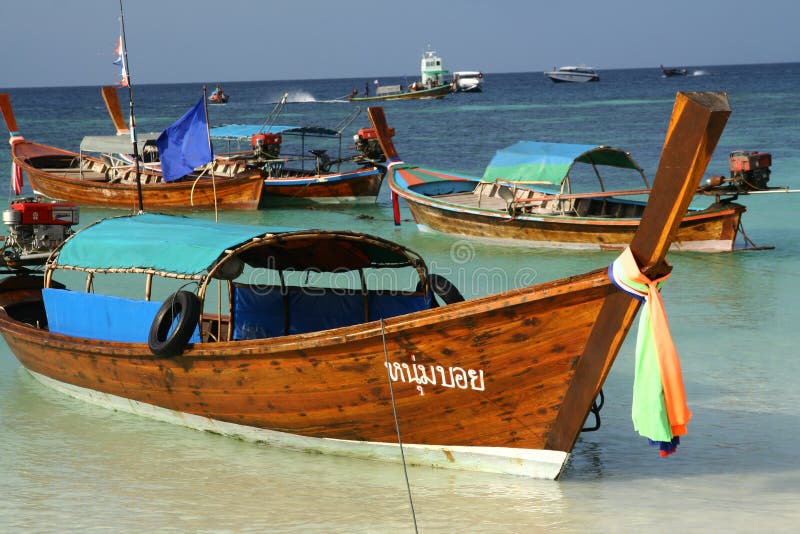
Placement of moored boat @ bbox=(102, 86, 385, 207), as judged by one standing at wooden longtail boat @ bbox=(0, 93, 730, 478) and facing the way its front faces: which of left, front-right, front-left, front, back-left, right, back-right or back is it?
back-left

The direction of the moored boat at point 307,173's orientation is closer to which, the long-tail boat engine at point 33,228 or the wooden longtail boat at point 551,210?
the long-tail boat engine

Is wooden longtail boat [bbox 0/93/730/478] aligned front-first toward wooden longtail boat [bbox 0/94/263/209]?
no

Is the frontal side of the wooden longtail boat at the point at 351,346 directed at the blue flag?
no

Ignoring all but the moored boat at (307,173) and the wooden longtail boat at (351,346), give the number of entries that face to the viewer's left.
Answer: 1

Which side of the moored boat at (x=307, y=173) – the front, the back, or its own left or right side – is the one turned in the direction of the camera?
left

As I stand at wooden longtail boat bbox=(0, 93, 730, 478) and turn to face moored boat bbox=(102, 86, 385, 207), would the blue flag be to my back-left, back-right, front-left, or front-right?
front-left

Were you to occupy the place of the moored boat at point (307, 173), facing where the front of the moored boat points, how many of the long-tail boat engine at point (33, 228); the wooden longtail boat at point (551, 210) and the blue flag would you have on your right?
0

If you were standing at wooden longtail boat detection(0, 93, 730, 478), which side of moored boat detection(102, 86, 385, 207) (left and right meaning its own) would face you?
left

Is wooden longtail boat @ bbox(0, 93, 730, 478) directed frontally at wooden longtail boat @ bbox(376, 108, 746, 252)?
no

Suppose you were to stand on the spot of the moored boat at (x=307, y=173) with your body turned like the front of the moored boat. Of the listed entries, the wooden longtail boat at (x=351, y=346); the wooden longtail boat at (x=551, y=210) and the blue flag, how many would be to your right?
0

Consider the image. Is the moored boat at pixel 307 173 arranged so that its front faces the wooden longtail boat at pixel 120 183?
yes

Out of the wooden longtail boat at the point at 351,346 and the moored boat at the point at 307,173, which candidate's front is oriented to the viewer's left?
the moored boat

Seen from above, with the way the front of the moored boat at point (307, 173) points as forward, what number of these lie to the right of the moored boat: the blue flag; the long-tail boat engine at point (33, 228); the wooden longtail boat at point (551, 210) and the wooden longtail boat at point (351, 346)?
0

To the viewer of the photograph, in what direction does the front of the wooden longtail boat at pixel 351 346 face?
facing the viewer and to the right of the viewer

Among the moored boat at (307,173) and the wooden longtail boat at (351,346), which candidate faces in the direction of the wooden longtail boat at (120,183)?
the moored boat

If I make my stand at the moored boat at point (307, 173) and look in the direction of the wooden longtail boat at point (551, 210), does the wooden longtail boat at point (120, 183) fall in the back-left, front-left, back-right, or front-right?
back-right
